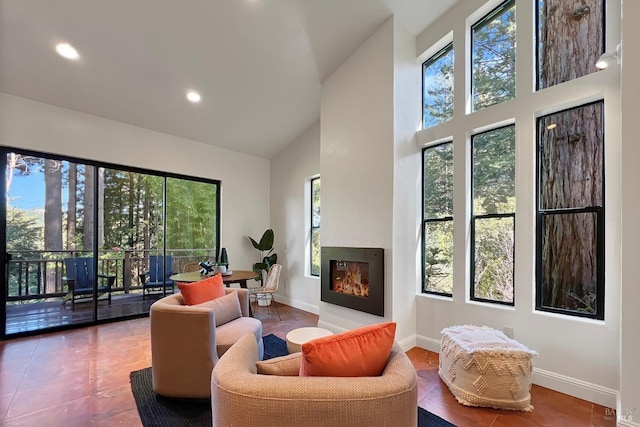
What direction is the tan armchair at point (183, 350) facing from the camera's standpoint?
to the viewer's right

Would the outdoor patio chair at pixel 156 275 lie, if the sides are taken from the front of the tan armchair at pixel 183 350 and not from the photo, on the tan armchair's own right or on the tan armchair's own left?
on the tan armchair's own left
